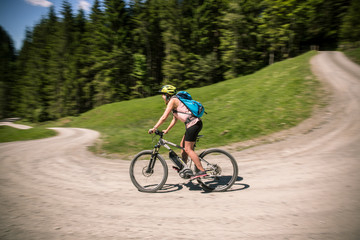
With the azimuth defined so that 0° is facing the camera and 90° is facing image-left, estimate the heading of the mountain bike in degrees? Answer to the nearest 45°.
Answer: approximately 90°

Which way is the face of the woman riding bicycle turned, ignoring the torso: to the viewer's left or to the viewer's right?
to the viewer's left

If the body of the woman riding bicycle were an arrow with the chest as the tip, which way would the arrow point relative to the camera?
to the viewer's left
